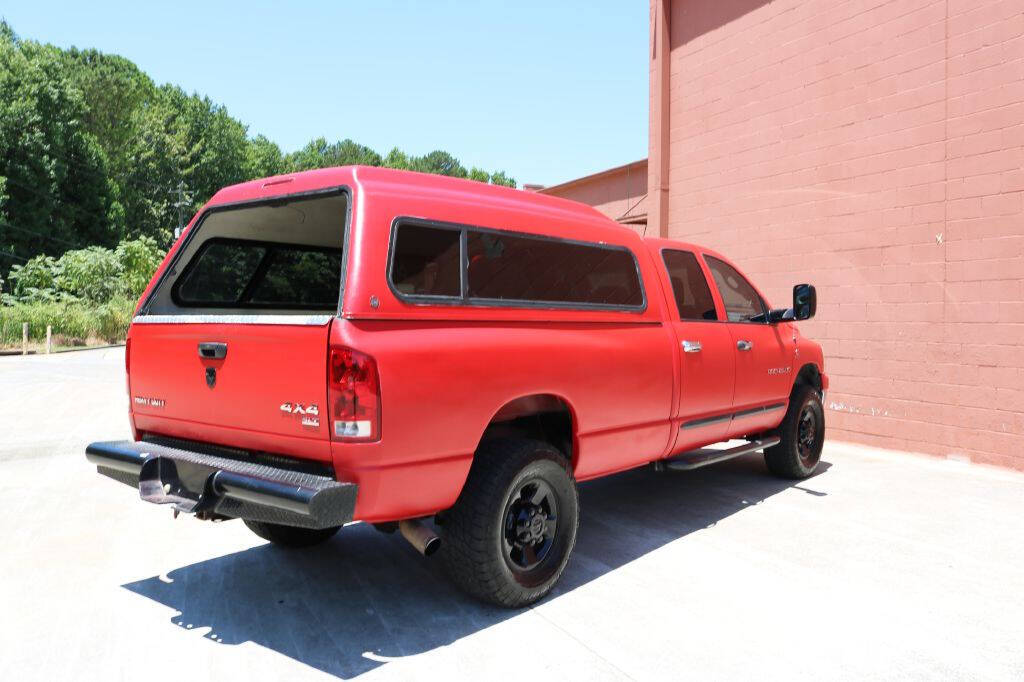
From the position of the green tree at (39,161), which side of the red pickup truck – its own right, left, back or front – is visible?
left

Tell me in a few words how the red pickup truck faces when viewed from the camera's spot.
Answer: facing away from the viewer and to the right of the viewer

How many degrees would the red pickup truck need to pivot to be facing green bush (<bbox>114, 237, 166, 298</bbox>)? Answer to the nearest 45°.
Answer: approximately 90° to its left
